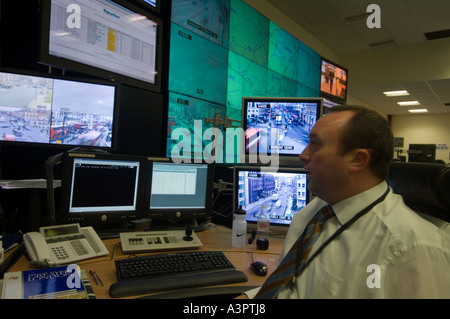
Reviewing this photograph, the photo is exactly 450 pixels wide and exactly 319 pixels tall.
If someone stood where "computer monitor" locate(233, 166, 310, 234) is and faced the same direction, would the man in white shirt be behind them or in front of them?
in front

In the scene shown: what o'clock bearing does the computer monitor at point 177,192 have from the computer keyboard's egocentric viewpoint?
The computer monitor is roughly at 6 o'clock from the computer keyboard.

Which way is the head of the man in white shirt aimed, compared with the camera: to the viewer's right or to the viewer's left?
to the viewer's left

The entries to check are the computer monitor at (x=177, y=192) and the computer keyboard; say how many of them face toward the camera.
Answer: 2

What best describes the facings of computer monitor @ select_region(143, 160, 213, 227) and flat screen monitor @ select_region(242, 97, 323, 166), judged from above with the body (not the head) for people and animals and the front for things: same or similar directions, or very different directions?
same or similar directions

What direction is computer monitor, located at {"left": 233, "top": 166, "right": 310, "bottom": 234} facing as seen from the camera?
toward the camera

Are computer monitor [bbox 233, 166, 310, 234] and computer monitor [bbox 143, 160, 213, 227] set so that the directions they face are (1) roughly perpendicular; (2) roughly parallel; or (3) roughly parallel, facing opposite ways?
roughly parallel

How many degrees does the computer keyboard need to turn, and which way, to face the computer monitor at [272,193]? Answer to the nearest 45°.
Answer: approximately 135° to its left

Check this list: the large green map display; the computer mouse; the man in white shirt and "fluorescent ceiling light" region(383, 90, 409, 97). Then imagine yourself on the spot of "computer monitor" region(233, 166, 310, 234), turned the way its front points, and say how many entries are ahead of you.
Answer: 2

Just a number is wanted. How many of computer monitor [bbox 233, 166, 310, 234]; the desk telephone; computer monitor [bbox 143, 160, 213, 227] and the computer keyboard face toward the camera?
4

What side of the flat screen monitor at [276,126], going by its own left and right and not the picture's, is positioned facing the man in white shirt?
front

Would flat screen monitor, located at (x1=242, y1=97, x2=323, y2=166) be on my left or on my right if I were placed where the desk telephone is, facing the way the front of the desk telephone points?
on my left

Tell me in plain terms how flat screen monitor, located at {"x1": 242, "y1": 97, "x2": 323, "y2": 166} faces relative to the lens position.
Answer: facing the viewer

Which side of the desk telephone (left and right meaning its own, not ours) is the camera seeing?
front
